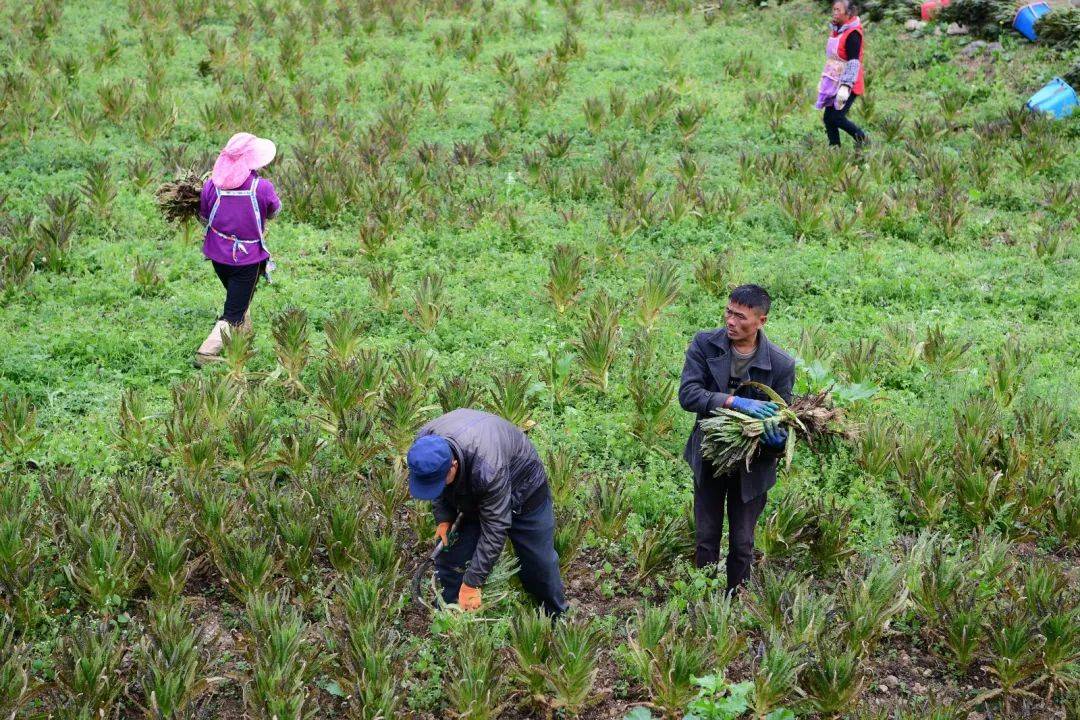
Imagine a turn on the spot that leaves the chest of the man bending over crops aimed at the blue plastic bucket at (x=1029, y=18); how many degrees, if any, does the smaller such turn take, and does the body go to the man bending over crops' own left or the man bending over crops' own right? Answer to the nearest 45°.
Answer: approximately 180°

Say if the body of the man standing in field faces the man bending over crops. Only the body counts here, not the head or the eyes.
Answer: no

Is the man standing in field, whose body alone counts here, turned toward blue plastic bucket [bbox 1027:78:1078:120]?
no

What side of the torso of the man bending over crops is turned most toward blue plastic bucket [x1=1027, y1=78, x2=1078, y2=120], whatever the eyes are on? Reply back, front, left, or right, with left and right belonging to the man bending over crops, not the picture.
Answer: back

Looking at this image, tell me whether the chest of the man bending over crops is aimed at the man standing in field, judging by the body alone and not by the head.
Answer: no

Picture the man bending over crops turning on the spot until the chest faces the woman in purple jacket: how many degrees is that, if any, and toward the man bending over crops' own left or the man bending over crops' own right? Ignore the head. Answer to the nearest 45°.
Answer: approximately 90° to the man bending over crops' own right

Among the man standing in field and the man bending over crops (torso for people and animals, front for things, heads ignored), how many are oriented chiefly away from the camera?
0

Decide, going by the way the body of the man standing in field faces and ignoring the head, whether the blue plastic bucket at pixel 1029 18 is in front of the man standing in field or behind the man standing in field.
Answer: behind

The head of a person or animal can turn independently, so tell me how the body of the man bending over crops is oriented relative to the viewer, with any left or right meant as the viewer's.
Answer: facing the viewer and to the left of the viewer

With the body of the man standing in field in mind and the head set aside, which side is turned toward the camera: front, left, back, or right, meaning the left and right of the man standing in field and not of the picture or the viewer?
front

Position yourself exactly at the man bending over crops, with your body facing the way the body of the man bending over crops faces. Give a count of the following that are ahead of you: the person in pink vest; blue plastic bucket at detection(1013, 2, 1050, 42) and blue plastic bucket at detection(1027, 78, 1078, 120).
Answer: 0
